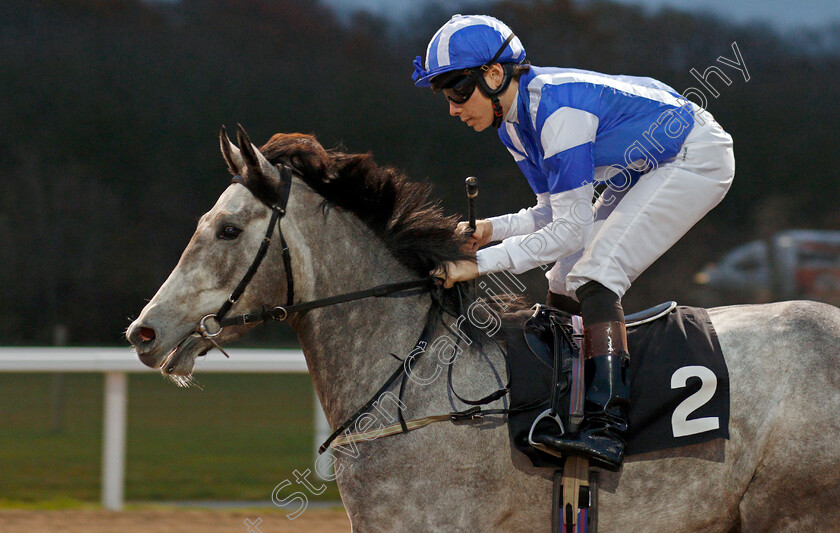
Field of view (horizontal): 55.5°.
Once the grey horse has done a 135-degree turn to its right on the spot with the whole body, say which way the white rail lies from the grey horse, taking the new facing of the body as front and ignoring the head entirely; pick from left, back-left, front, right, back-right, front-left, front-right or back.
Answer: left

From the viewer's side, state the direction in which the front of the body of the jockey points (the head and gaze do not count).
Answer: to the viewer's left

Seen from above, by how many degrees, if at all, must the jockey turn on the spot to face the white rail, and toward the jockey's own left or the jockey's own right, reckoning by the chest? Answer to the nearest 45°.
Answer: approximately 45° to the jockey's own right

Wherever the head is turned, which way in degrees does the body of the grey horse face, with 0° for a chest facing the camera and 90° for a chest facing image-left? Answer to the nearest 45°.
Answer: approximately 90°
